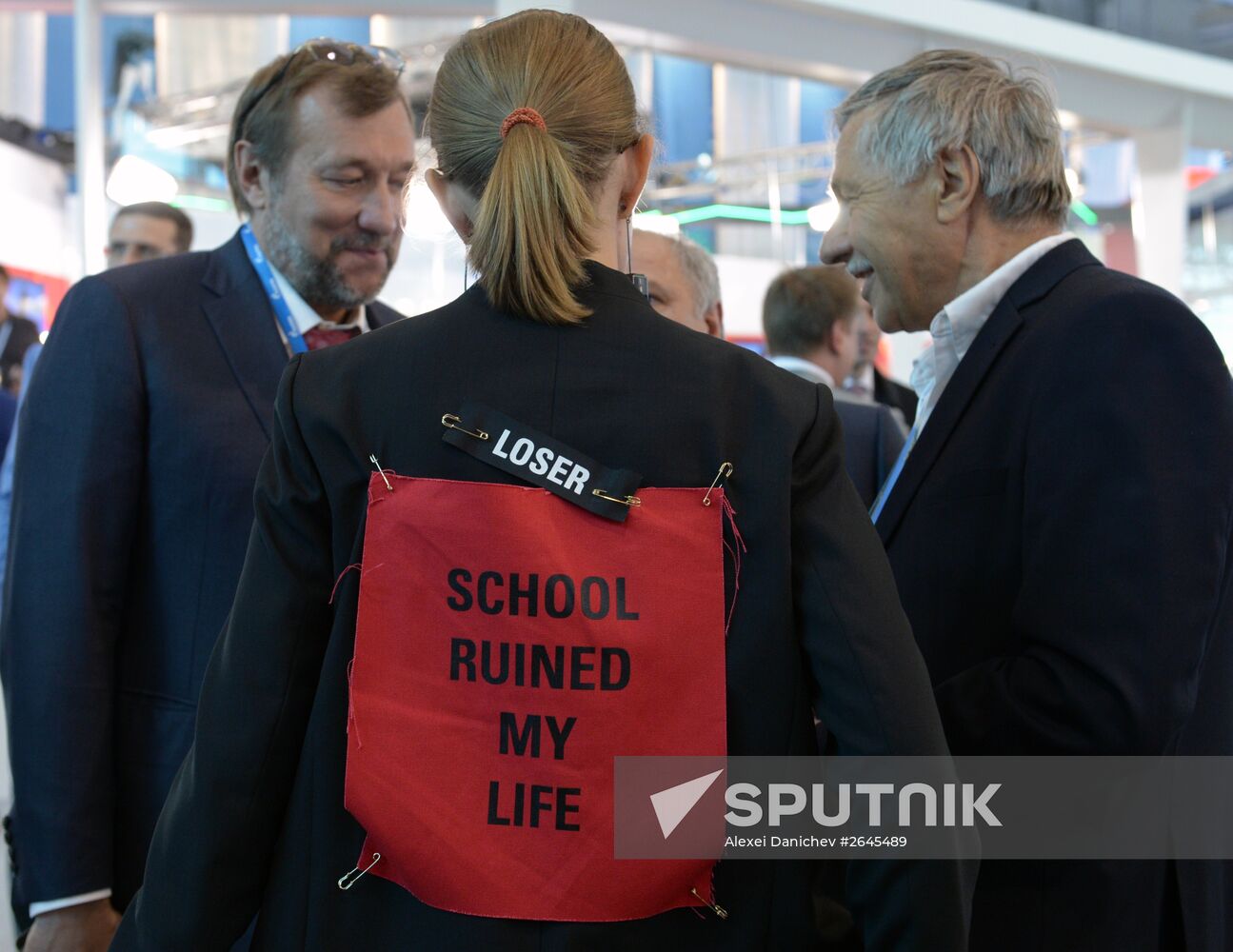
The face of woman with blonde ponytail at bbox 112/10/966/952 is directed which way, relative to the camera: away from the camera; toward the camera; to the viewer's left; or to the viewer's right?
away from the camera

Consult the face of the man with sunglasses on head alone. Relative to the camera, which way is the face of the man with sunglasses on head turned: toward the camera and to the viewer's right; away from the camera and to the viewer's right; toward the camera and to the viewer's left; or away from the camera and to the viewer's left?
toward the camera and to the viewer's right

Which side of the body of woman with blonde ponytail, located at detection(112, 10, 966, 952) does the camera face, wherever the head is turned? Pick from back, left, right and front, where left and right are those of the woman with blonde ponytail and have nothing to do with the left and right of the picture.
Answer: back

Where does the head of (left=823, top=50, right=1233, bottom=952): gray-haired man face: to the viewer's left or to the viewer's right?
to the viewer's left

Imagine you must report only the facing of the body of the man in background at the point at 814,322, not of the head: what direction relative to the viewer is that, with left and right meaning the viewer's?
facing away from the viewer and to the right of the viewer

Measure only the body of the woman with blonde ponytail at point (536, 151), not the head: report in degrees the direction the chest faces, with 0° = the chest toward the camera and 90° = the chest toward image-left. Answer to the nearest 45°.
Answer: approximately 180°

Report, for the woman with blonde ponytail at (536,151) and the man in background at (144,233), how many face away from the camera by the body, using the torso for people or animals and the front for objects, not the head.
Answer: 1

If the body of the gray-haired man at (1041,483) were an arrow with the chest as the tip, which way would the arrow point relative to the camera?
to the viewer's left

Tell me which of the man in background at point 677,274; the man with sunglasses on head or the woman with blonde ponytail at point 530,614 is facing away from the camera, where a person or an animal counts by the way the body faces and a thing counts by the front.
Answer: the woman with blonde ponytail

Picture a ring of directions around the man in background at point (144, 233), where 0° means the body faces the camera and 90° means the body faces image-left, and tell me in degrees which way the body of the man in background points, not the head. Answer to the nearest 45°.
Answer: approximately 45°

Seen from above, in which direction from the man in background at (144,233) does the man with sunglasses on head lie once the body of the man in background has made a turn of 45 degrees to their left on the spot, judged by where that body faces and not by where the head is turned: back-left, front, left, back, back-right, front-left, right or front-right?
front
